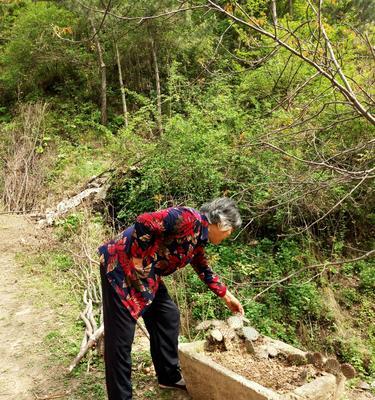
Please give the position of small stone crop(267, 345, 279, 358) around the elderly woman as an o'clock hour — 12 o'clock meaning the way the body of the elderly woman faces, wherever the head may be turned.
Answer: The small stone is roughly at 11 o'clock from the elderly woman.

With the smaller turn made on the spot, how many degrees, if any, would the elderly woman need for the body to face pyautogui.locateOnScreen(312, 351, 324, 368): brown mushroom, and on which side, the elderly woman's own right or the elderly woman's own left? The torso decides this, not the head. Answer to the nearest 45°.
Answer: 0° — they already face it

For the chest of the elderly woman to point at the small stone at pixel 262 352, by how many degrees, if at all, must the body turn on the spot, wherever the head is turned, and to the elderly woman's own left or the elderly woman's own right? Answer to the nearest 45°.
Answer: approximately 45° to the elderly woman's own left

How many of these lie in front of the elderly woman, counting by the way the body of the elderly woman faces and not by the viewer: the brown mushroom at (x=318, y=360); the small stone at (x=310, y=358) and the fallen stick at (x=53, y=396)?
2

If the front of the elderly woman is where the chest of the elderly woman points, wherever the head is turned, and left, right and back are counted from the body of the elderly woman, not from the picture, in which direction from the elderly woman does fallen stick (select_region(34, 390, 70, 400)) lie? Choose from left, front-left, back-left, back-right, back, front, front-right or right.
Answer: back-left

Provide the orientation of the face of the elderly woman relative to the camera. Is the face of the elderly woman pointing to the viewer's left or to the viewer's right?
to the viewer's right

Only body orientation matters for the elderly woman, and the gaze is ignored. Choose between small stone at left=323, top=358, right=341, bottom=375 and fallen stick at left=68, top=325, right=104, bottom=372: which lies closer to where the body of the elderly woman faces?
the small stone

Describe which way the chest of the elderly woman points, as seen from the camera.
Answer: to the viewer's right

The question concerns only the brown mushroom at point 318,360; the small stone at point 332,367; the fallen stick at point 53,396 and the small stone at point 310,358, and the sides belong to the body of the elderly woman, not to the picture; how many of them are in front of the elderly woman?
3

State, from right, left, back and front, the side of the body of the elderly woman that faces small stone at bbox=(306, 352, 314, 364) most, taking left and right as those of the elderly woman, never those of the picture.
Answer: front
